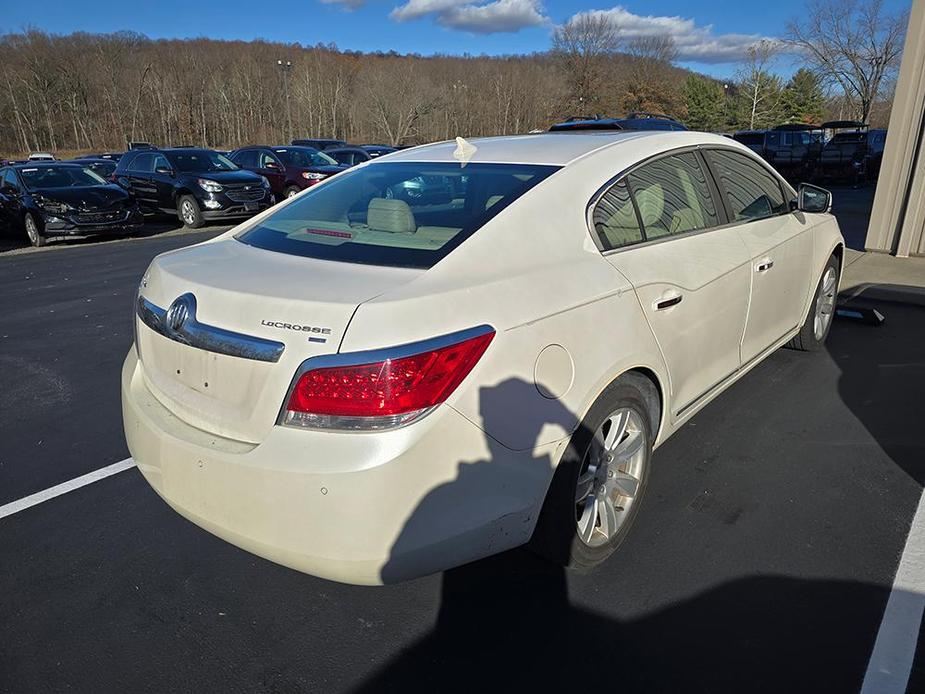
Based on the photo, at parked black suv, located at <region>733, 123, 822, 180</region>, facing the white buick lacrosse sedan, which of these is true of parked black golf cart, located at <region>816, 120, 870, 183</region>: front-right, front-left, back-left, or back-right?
back-left

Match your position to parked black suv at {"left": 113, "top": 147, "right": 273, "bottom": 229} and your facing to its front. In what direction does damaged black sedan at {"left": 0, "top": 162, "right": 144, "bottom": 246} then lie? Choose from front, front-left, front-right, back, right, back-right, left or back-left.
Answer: right

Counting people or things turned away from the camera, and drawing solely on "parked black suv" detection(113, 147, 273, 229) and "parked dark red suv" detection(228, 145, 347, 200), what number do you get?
0

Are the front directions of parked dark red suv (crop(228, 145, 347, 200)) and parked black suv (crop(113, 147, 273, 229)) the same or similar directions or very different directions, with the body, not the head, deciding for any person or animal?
same or similar directions

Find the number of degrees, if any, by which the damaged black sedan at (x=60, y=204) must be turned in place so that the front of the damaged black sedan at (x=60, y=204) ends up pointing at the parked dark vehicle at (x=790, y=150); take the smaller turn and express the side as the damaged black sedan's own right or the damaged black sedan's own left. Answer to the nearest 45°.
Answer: approximately 45° to the damaged black sedan's own left

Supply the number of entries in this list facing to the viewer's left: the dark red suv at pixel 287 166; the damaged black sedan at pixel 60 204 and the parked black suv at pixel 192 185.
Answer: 0

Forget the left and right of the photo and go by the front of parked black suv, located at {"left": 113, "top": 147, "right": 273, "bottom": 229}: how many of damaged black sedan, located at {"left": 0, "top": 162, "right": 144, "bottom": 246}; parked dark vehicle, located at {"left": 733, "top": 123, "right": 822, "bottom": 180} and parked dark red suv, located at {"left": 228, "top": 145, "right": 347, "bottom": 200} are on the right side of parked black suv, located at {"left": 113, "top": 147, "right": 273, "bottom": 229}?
1

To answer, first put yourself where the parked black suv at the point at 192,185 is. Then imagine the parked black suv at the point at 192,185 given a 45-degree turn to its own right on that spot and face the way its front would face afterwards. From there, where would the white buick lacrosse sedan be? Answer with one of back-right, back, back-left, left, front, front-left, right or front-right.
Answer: front

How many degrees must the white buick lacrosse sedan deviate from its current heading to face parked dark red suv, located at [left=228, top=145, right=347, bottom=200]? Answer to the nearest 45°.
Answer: approximately 45° to its left

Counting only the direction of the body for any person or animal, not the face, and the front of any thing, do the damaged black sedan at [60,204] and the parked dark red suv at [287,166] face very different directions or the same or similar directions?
same or similar directions

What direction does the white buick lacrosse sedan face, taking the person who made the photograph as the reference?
facing away from the viewer and to the right of the viewer

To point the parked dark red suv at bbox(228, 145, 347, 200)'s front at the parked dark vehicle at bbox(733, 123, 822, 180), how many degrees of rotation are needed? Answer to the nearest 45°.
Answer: approximately 45° to its left

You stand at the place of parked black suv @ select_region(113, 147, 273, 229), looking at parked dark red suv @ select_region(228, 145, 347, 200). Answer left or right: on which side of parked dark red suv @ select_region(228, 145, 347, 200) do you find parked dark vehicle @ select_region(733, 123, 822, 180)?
right

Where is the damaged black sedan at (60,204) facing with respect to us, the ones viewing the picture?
facing the viewer and to the right of the viewer

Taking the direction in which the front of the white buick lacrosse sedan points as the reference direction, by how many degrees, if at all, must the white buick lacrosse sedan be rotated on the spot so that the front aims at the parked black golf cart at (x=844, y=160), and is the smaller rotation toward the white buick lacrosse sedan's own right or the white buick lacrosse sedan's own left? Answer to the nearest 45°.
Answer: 0° — it already faces it
